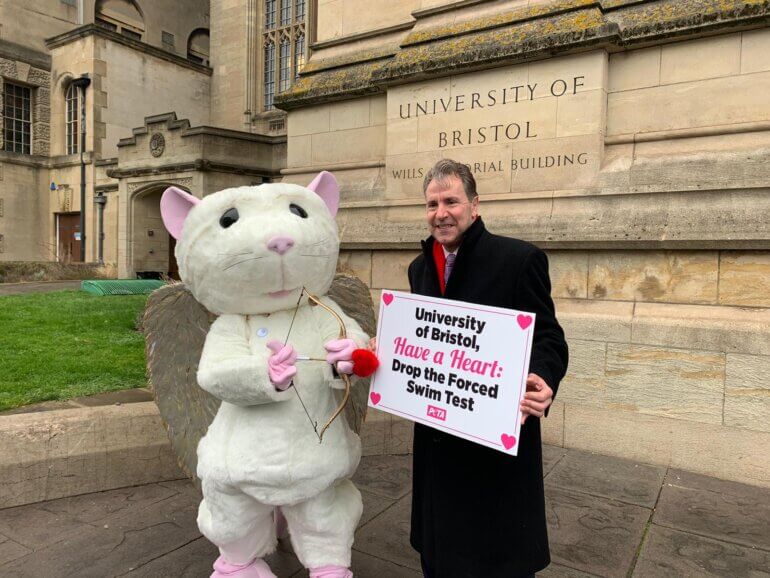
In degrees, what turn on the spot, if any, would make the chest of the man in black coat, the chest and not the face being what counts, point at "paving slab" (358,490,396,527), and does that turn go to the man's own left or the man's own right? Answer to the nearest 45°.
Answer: approximately 90° to the man's own right

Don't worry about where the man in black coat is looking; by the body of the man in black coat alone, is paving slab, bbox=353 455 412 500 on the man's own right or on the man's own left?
on the man's own right

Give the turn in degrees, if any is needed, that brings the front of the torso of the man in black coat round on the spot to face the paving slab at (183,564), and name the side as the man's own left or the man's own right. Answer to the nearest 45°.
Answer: approximately 45° to the man's own right

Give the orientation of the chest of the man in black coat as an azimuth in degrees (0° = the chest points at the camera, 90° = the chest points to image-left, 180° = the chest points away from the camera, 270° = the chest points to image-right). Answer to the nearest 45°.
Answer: approximately 45°

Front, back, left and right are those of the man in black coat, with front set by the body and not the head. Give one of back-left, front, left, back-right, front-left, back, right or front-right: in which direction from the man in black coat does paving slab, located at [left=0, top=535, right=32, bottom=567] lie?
front-right
